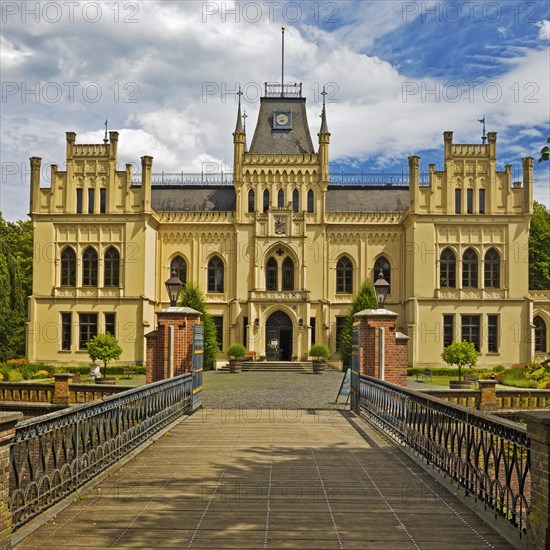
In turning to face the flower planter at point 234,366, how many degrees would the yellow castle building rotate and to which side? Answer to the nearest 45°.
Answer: approximately 45° to its right

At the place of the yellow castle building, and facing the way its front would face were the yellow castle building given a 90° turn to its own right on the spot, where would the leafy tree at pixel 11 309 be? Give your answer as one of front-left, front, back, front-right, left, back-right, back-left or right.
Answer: front

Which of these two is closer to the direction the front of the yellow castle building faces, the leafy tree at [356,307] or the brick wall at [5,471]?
the brick wall

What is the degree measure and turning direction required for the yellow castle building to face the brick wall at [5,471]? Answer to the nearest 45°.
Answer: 0° — it already faces it

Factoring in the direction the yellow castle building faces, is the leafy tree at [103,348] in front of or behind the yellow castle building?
in front

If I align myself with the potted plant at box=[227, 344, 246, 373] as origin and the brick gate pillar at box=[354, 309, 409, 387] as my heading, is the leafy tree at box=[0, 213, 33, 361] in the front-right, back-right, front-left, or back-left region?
back-right

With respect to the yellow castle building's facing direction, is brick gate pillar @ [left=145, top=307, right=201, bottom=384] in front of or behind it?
in front

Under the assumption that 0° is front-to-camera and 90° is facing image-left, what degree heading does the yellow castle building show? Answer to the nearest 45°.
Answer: approximately 0°
